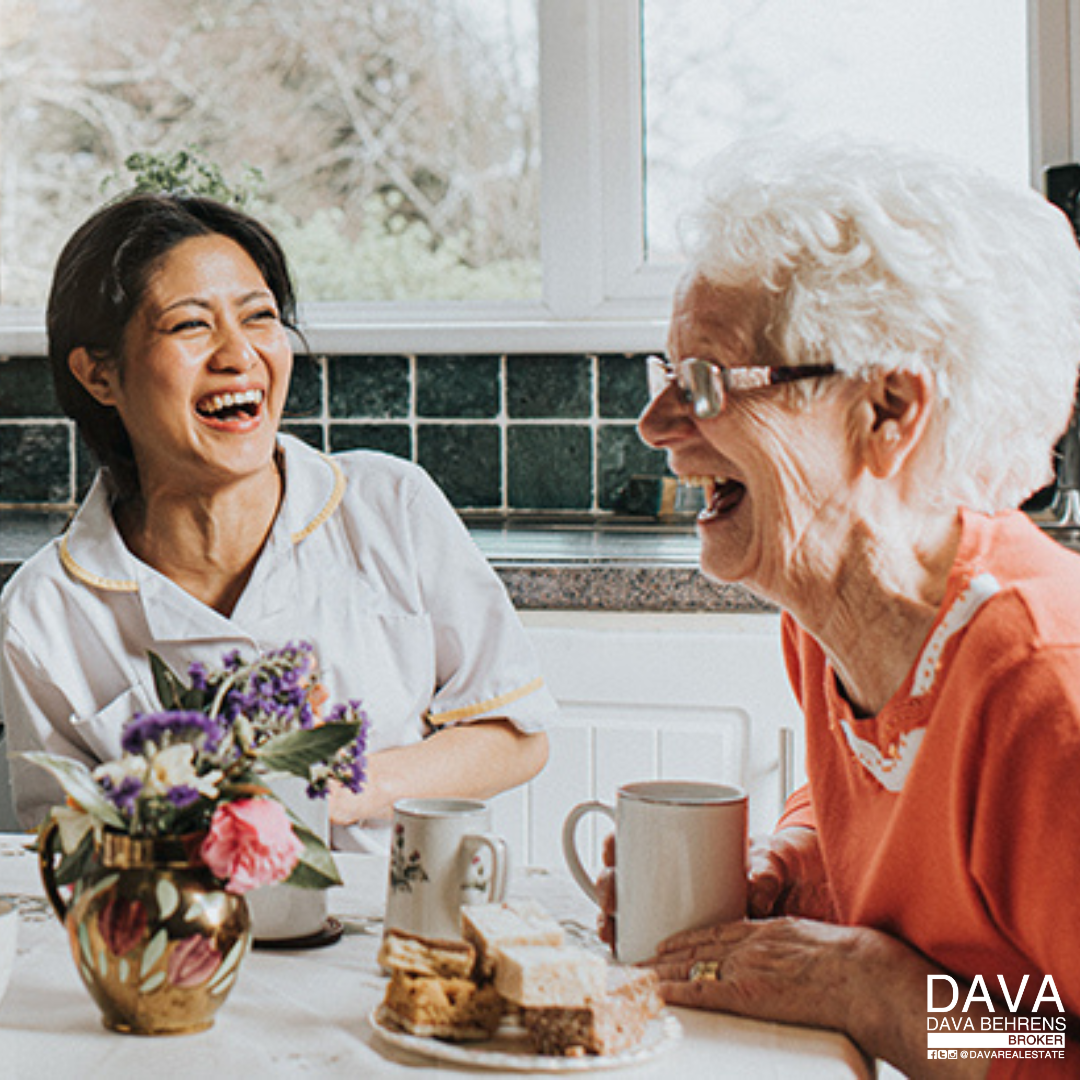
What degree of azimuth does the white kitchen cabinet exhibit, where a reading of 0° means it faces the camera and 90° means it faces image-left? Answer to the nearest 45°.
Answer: approximately 0°

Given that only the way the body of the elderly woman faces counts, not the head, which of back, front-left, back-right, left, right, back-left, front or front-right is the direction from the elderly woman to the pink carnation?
front-left

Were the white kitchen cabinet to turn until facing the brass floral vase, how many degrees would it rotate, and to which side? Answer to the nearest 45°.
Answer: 0° — it already faces it

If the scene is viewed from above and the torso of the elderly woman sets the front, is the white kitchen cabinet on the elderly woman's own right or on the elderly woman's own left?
on the elderly woman's own right

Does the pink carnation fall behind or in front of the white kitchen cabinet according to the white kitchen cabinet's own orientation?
in front

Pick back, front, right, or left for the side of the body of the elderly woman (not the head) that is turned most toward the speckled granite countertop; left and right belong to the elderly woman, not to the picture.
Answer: right

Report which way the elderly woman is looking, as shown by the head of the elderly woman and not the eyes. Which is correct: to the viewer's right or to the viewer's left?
to the viewer's left

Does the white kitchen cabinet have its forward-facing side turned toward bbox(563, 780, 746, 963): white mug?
yes

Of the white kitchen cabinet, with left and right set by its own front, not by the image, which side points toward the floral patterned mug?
front

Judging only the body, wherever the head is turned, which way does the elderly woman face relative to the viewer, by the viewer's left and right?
facing to the left of the viewer

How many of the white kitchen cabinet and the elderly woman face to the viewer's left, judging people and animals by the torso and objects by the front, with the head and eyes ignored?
1

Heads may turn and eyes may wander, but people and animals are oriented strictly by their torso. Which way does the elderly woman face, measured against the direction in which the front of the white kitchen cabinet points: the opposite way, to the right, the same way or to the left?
to the right

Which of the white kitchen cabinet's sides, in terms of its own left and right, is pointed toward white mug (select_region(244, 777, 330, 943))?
front
